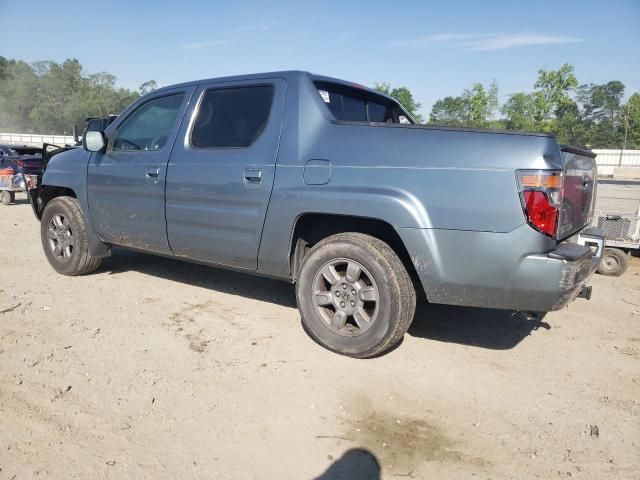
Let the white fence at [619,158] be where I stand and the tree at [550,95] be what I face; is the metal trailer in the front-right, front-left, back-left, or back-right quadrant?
back-left

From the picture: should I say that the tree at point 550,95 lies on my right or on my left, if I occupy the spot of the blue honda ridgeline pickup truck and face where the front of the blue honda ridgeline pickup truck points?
on my right

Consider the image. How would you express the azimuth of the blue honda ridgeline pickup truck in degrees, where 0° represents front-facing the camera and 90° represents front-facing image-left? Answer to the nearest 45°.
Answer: approximately 135°

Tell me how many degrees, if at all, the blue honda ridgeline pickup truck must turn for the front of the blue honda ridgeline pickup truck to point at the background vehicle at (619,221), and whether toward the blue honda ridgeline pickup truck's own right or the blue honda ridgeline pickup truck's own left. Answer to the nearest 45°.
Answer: approximately 90° to the blue honda ridgeline pickup truck's own right

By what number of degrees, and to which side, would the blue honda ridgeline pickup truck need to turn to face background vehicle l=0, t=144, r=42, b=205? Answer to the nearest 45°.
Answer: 0° — it already faces it

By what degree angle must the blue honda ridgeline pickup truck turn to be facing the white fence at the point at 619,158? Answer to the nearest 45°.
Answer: approximately 90° to its right
